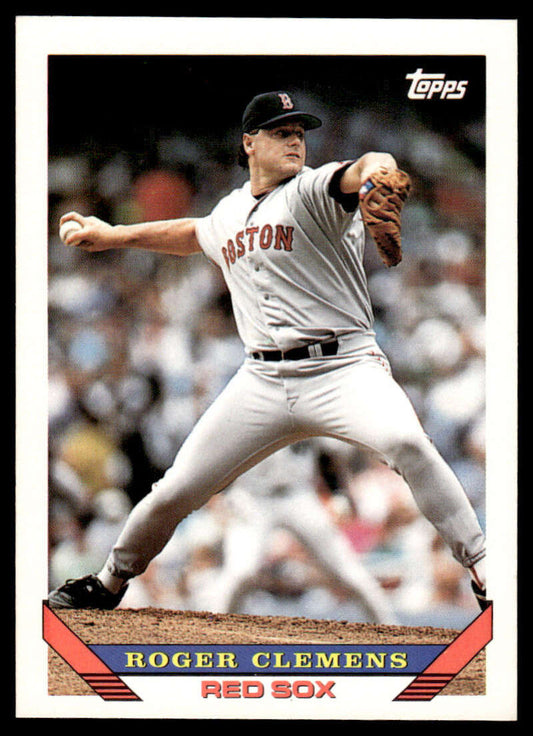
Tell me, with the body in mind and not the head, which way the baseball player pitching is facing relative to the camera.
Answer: toward the camera

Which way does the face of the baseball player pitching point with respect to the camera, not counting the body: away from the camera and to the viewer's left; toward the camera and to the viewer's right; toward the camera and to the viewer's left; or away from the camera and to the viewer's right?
toward the camera and to the viewer's right
